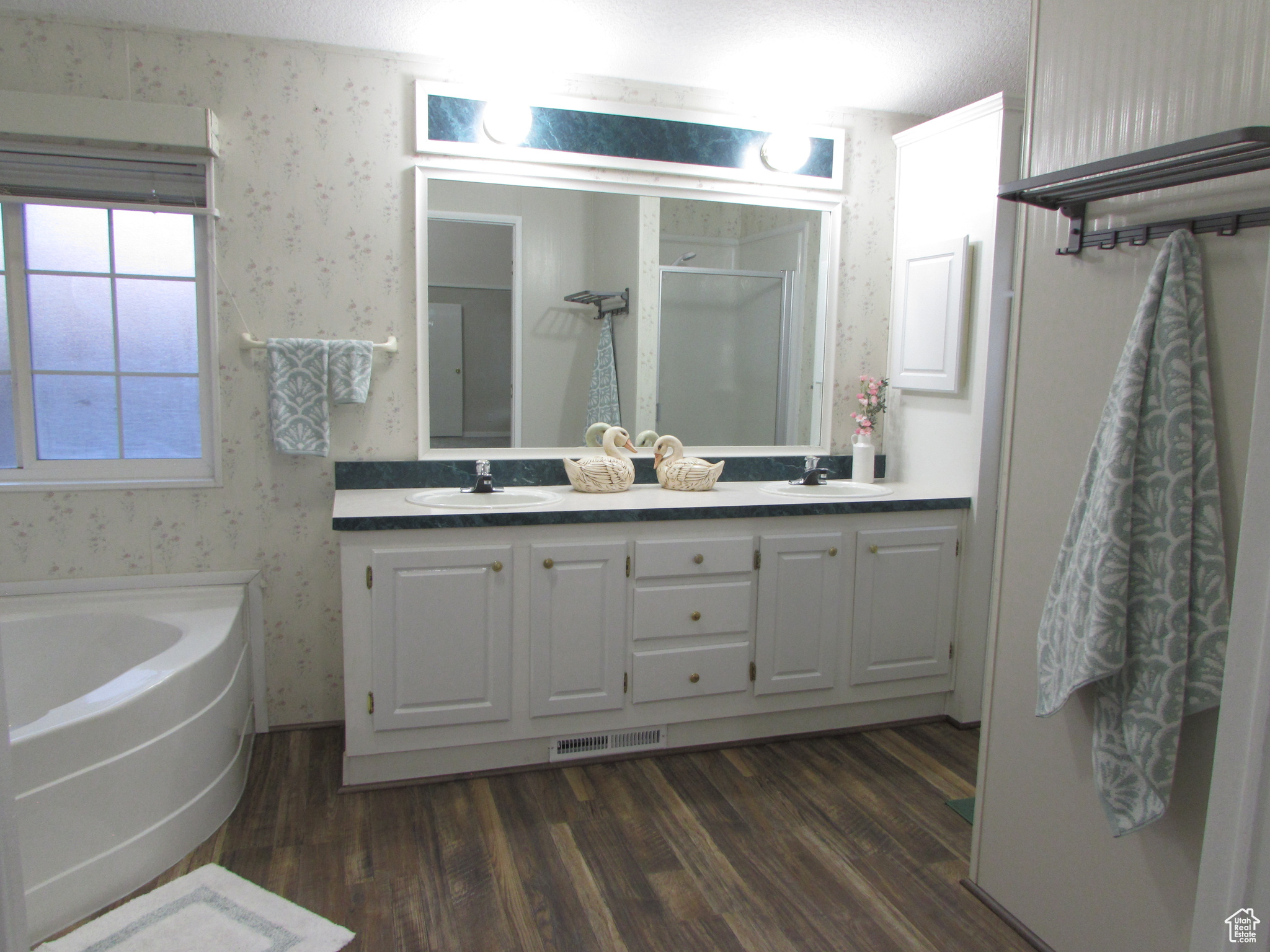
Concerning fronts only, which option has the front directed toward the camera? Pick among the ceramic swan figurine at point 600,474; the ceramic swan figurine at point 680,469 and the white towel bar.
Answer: the white towel bar

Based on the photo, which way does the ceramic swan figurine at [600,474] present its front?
to the viewer's right

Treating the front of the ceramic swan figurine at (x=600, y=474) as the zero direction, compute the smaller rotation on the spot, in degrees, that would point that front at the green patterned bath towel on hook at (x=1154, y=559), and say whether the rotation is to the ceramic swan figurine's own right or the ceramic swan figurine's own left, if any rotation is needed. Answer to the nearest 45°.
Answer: approximately 45° to the ceramic swan figurine's own right

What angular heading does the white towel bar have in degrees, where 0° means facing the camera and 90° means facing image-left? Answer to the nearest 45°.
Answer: approximately 0°

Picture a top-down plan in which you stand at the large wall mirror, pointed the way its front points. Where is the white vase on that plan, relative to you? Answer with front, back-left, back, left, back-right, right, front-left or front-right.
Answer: left

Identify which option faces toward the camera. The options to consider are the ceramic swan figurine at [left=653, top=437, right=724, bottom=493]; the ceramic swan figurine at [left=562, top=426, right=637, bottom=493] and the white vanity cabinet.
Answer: the white vanity cabinet

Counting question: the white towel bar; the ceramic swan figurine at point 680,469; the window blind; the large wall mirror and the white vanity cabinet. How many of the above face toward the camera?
4

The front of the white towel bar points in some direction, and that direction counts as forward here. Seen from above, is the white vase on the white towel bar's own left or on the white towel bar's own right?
on the white towel bar's own left

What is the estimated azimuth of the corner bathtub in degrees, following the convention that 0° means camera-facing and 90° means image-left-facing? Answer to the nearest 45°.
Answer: approximately 315°

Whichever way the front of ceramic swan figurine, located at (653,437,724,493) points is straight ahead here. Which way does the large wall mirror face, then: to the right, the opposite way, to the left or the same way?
to the left

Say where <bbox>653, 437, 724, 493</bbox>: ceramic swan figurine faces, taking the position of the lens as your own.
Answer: facing to the left of the viewer

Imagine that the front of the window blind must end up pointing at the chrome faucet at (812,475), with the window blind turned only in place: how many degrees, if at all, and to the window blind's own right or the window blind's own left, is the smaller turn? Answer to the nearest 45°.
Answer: approximately 90° to the window blind's own left

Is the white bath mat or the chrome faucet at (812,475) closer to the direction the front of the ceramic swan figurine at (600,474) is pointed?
the chrome faucet

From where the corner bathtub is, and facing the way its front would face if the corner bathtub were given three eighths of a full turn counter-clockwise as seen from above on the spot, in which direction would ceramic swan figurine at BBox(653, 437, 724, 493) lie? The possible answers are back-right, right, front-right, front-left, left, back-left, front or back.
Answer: right
